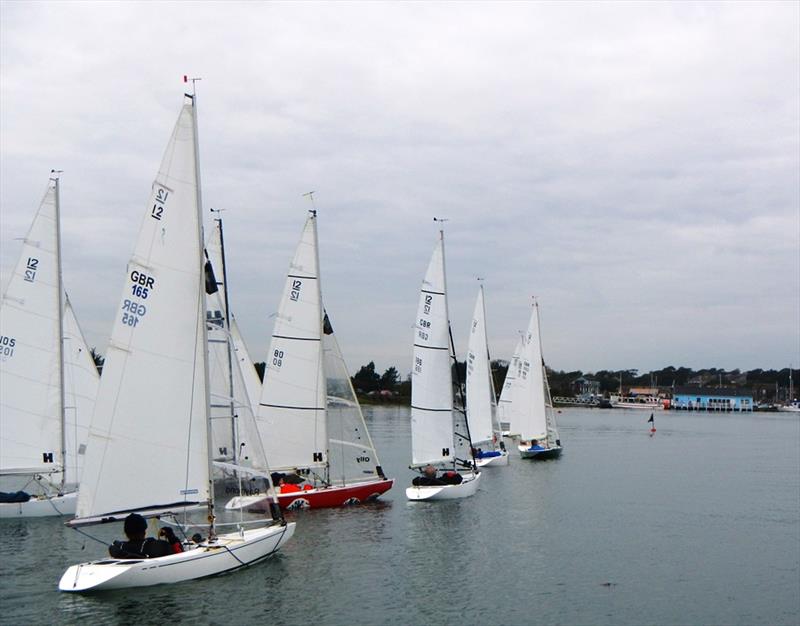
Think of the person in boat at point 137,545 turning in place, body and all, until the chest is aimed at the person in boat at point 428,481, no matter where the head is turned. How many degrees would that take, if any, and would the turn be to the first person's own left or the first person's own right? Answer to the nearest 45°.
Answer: approximately 45° to the first person's own right

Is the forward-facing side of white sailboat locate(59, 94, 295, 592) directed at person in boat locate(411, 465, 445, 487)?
yes

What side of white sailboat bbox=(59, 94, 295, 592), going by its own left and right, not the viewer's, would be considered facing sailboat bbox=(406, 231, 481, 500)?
front

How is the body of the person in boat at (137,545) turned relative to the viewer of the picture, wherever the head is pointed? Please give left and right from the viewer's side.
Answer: facing away from the viewer

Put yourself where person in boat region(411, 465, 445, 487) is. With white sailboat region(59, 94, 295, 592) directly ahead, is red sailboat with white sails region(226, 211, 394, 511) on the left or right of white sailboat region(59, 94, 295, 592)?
right

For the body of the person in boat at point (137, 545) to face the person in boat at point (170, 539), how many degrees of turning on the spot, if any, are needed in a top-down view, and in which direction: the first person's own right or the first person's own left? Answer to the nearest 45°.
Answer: approximately 45° to the first person's own right

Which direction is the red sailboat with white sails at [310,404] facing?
to the viewer's right

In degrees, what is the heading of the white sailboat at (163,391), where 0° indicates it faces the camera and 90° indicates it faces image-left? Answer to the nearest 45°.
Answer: approximately 225°

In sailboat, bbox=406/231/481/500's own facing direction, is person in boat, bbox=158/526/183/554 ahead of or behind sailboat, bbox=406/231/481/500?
behind

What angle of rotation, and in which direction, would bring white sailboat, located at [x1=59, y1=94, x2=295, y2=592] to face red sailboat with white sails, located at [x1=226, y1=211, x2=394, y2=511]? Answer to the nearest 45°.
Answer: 0° — it already faces it

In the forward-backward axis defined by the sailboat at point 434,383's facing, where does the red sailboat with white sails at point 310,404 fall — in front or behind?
behind

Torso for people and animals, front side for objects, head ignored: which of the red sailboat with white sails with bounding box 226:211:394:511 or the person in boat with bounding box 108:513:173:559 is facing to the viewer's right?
the red sailboat with white sails

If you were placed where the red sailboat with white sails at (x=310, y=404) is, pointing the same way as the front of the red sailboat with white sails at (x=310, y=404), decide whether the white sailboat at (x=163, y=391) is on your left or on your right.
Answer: on your right

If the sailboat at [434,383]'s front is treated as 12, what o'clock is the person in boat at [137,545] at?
The person in boat is roughly at 5 o'clock from the sailboat.

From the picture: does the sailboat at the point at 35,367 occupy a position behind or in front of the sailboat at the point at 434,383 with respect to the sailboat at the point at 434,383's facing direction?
behind
